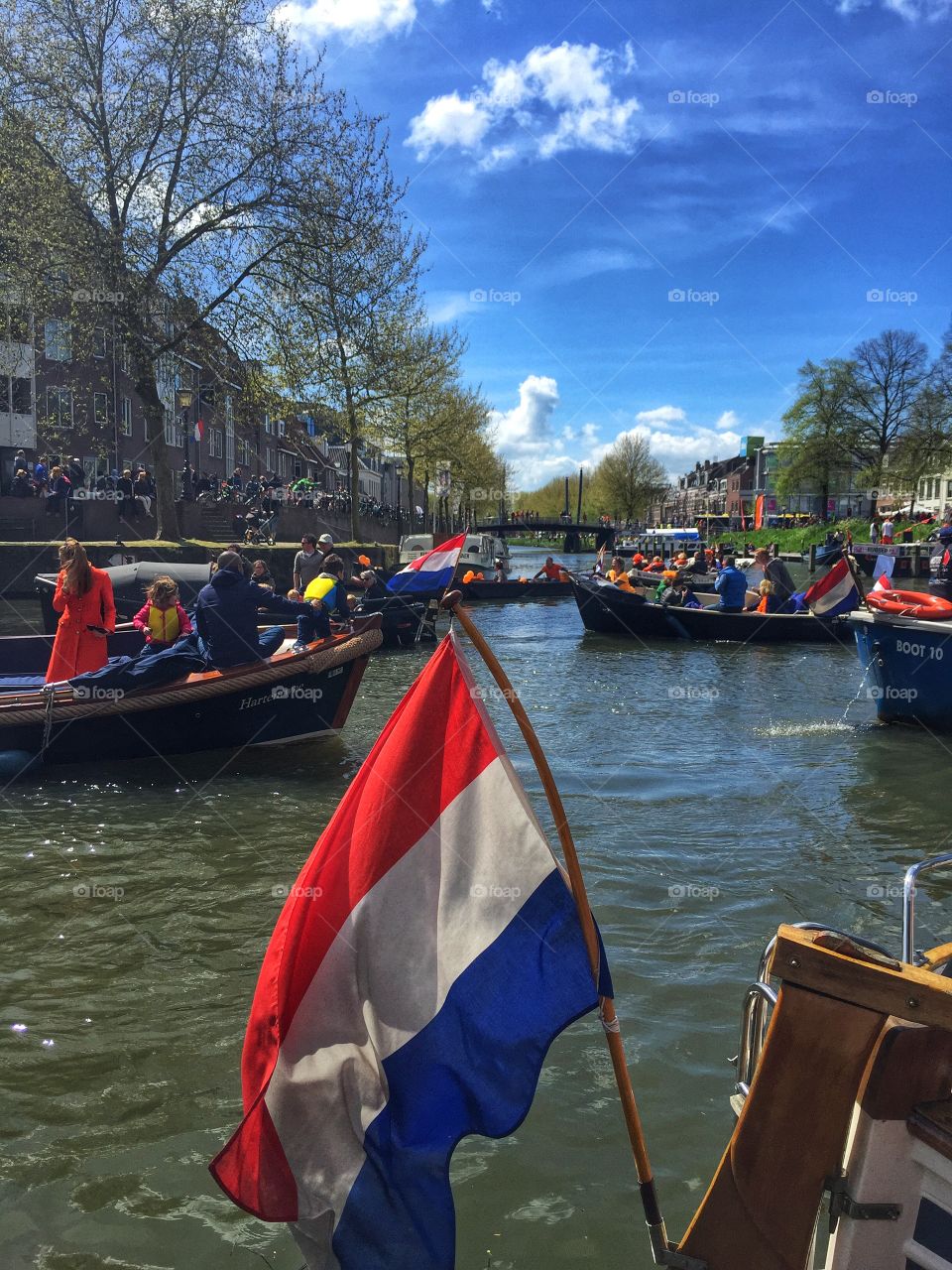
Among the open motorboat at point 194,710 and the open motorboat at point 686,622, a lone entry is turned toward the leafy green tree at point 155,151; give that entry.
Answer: the open motorboat at point 686,622

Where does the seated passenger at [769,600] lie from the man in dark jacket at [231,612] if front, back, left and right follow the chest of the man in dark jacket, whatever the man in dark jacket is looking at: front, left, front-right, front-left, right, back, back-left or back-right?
front-right

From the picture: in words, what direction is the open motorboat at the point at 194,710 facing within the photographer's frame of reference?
facing to the right of the viewer

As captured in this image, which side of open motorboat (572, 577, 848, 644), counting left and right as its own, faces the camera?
left

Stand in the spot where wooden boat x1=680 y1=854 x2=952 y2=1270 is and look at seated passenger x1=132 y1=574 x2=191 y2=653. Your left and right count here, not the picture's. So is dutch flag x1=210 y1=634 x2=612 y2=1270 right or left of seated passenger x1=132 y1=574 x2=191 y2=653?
left

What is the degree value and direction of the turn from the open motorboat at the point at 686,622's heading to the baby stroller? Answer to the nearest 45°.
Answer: approximately 45° to its right

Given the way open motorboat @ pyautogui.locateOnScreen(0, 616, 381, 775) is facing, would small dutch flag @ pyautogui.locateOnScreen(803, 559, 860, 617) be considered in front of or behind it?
in front

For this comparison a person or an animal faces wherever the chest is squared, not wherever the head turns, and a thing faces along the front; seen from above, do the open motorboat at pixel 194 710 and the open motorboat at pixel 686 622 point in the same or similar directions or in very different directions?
very different directions

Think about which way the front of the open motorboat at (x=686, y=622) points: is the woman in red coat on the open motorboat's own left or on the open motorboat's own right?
on the open motorboat's own left

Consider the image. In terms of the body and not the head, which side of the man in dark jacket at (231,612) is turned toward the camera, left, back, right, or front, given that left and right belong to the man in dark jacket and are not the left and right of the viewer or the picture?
back
